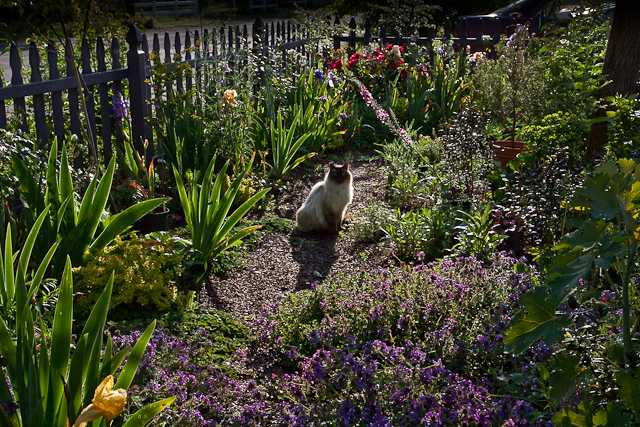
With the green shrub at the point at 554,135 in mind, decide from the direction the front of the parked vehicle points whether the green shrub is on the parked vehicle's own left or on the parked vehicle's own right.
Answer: on the parked vehicle's own left

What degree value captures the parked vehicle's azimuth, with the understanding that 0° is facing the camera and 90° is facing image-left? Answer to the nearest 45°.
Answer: approximately 90°

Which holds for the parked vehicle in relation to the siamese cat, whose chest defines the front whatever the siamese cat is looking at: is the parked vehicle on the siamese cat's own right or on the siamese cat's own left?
on the siamese cat's own left

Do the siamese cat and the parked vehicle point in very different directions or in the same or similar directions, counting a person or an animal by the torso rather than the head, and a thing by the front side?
very different directions

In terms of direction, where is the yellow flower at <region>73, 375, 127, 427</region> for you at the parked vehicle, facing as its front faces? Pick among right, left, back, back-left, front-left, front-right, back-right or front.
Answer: left

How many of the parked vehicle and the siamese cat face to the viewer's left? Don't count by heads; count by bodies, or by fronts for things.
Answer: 1

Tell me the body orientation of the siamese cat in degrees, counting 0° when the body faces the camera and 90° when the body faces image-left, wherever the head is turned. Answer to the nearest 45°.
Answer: approximately 315°

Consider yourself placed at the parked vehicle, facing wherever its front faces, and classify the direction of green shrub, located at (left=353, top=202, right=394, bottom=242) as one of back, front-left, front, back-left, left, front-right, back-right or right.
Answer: left

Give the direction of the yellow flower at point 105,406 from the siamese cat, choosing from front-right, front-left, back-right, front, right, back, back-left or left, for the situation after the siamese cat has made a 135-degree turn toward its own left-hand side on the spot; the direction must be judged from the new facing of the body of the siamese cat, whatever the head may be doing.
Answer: back

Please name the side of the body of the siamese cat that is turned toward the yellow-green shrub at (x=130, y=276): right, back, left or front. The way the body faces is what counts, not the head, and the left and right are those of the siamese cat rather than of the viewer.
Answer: right

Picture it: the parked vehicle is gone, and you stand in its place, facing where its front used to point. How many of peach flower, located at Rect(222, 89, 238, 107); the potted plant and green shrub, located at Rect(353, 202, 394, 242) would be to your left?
3
